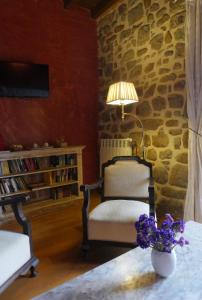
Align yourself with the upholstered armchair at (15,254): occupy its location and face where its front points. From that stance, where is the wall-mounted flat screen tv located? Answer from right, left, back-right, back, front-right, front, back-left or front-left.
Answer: back-left

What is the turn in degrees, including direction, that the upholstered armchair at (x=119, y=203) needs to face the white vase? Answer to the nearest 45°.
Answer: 0° — it already faces it

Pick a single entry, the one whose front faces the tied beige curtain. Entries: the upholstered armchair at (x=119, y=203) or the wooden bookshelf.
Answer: the wooden bookshelf

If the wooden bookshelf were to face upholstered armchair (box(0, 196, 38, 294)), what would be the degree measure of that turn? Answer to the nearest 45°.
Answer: approximately 45° to its right

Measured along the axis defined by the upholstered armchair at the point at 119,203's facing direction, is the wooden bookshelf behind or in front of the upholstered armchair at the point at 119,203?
behind

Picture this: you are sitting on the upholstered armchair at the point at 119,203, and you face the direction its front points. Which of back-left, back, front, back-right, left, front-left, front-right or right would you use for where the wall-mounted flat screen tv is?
back-right

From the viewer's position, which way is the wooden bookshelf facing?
facing the viewer and to the right of the viewer

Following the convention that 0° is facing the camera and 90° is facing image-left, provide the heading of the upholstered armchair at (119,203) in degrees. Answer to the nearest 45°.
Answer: approximately 0°

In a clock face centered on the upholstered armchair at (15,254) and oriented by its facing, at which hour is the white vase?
The white vase is roughly at 12 o'clock from the upholstered armchair.

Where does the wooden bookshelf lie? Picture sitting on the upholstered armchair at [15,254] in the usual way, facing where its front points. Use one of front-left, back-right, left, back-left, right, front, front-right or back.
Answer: back-left
